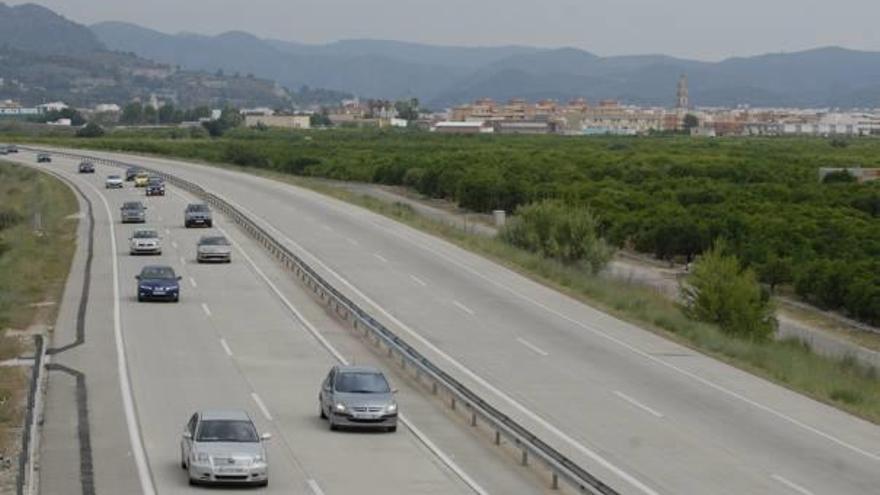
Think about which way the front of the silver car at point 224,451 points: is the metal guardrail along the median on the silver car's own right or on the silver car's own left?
on the silver car's own left

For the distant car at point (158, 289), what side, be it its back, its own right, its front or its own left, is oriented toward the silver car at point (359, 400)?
front

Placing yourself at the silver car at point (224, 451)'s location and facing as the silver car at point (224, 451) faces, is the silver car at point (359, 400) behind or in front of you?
behind

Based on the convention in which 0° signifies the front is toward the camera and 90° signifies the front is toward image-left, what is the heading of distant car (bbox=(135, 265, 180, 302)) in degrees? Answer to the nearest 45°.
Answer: approximately 0°

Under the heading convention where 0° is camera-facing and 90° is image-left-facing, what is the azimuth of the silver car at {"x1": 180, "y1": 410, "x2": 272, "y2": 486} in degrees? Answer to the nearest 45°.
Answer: approximately 0°
